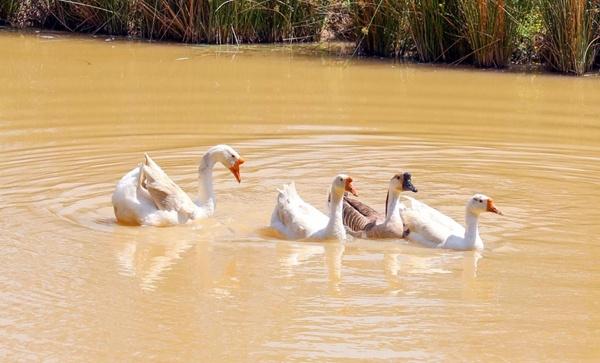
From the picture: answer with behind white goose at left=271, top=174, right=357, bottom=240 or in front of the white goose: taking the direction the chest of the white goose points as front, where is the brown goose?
in front

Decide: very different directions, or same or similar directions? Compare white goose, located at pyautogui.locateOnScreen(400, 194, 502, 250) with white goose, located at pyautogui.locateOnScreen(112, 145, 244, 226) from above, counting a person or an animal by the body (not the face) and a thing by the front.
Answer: same or similar directions

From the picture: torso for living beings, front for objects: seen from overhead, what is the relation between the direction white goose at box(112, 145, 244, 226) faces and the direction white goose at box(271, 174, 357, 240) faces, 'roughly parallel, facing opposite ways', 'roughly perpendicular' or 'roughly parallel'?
roughly parallel

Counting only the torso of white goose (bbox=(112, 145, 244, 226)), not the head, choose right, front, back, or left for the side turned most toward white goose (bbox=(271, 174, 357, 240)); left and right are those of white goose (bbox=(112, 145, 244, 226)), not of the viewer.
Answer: front

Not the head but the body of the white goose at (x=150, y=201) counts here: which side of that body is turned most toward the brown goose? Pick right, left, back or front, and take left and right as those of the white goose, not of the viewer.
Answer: front

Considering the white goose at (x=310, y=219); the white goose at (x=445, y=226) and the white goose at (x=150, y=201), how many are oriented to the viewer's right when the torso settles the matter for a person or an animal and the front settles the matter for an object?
3

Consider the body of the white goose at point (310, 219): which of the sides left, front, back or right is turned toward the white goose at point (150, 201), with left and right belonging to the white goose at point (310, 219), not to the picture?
back

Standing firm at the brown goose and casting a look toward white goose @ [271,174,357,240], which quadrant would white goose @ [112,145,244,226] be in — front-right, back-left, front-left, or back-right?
front-right

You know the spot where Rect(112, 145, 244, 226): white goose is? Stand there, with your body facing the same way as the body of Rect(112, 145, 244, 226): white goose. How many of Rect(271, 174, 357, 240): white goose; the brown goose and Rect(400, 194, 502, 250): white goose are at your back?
0

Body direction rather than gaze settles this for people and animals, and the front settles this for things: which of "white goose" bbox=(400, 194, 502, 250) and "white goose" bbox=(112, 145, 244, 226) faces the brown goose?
"white goose" bbox=(112, 145, 244, 226)

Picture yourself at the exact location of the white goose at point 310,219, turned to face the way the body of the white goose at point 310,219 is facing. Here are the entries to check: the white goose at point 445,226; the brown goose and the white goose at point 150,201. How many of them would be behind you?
1

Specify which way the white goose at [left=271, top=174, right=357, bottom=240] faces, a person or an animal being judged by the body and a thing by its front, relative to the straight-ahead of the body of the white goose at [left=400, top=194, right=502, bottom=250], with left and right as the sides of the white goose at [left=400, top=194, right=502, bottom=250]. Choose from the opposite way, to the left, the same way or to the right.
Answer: the same way

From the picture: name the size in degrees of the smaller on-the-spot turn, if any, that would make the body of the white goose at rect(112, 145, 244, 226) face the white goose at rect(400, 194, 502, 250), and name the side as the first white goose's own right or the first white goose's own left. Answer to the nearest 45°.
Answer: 0° — it already faces it

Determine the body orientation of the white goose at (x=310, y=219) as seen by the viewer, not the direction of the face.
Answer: to the viewer's right

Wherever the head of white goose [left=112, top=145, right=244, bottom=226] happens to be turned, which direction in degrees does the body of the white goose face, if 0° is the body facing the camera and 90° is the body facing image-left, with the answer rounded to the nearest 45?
approximately 270°

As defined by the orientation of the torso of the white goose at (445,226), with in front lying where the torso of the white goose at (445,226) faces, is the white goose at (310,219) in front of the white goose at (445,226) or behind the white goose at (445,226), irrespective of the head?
behind

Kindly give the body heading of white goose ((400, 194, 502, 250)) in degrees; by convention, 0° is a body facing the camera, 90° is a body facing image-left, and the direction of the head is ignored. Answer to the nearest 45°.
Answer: approximately 270°
